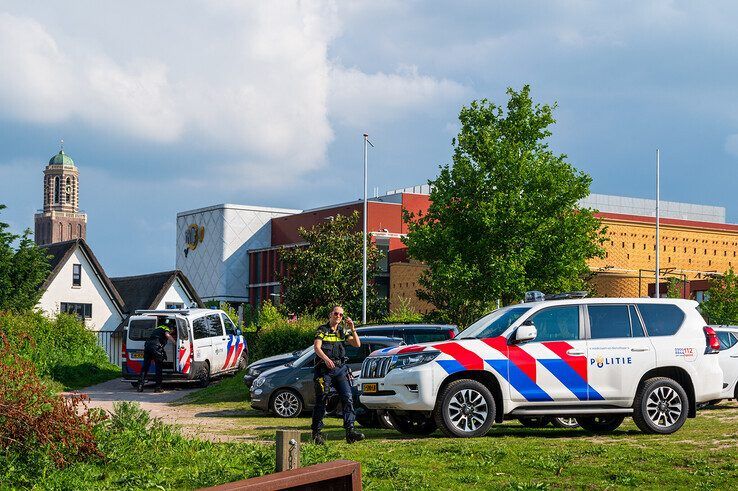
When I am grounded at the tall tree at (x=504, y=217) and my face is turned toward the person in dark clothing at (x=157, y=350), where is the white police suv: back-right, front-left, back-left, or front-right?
front-left

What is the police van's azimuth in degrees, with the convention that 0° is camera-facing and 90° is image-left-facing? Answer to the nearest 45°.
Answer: approximately 225°

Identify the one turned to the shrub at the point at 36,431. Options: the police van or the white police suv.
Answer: the white police suv

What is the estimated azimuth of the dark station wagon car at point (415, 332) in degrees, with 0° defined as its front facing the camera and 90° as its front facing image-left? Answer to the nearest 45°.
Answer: approximately 45°

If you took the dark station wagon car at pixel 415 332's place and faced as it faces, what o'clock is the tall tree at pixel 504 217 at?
The tall tree is roughly at 5 o'clock from the dark station wagon car.

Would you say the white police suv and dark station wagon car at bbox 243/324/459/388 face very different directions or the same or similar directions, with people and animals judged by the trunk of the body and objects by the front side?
same or similar directions

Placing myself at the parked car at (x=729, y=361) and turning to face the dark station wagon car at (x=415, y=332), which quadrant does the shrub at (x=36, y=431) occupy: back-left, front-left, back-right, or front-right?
front-left

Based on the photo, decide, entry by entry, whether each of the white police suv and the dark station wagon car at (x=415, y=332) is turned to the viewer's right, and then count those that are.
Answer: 0

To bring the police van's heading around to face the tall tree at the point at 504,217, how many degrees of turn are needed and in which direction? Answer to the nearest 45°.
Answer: approximately 45° to its right

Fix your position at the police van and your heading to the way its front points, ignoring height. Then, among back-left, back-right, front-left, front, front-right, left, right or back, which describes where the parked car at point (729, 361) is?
right

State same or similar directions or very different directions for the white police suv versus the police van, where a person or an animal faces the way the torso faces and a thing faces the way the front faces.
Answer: very different directions
